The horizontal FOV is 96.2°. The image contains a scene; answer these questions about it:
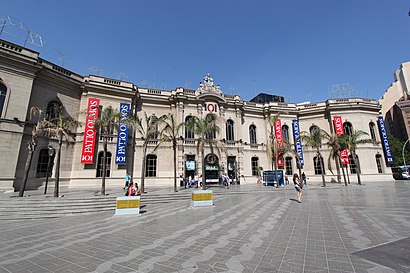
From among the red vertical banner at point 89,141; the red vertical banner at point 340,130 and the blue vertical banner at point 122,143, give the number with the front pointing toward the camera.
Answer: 3

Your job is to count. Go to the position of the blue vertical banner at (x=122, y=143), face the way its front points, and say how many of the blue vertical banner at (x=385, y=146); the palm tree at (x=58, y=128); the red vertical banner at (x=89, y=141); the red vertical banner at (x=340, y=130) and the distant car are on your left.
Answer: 3

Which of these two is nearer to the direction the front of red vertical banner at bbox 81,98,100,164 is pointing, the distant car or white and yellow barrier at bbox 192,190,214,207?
the white and yellow barrier

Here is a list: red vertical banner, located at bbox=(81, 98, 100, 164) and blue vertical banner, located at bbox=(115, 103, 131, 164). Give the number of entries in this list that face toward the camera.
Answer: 2

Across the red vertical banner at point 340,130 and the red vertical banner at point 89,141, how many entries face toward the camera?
2

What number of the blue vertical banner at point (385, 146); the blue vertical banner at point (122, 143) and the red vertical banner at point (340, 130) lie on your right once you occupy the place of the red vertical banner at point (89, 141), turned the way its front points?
0

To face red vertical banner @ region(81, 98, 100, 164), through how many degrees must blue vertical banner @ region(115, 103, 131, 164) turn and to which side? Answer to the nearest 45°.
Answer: approximately 90° to its right

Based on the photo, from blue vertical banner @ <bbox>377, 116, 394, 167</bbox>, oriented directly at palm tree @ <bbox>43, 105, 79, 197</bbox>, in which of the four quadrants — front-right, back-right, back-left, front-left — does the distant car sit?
back-right

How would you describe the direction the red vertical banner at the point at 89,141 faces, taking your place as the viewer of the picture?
facing the viewer

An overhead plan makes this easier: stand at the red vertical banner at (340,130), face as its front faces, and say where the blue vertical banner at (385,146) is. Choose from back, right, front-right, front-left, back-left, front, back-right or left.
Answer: back-left

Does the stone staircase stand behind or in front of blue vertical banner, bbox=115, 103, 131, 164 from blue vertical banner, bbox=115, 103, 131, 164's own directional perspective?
in front

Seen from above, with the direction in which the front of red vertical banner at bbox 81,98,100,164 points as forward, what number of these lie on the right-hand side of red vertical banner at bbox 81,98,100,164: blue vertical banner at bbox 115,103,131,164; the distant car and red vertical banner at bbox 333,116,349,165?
0

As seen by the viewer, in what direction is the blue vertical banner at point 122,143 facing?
toward the camera

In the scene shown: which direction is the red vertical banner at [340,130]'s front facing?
toward the camera

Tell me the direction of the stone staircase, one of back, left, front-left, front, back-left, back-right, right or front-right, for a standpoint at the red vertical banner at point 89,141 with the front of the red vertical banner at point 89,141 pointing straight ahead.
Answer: front

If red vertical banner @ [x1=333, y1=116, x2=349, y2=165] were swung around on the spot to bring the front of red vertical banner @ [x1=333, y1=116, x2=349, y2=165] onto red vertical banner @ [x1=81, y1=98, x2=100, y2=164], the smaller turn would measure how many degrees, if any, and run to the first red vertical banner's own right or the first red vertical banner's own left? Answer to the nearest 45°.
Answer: approximately 45° to the first red vertical banner's own right

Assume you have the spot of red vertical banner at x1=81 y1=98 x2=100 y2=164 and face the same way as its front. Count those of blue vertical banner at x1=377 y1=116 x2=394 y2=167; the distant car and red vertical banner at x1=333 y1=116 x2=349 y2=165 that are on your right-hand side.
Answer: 0

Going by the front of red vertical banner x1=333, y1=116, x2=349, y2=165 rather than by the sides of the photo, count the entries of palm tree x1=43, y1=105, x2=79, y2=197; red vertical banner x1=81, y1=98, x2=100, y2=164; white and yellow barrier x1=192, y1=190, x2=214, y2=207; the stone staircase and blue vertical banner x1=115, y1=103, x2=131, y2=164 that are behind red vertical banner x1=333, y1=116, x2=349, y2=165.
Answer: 0

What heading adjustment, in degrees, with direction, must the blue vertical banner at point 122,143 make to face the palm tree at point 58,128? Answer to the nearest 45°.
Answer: approximately 45° to its right
